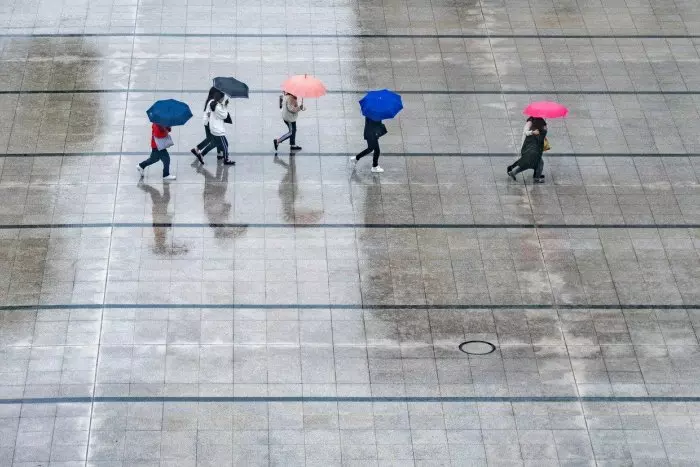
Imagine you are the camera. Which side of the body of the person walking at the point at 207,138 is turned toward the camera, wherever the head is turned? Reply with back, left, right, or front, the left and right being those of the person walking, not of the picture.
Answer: right

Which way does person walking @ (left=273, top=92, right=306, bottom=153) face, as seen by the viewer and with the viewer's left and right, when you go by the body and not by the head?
facing to the right of the viewer

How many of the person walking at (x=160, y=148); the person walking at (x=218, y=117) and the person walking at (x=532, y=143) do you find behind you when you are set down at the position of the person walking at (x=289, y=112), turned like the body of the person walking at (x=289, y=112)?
2

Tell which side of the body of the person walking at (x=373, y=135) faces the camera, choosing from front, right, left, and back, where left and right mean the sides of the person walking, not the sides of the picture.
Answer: right

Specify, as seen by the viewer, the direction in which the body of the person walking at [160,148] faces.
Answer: to the viewer's right

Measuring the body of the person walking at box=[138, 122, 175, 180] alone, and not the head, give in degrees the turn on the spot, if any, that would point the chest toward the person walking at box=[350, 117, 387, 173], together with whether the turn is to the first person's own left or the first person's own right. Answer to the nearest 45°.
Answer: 0° — they already face them

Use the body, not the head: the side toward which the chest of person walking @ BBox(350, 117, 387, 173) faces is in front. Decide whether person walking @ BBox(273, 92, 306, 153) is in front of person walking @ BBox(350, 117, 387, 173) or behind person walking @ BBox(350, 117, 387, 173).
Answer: behind

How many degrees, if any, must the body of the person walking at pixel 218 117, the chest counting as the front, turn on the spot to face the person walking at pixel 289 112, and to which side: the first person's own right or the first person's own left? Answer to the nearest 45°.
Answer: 0° — they already face them
